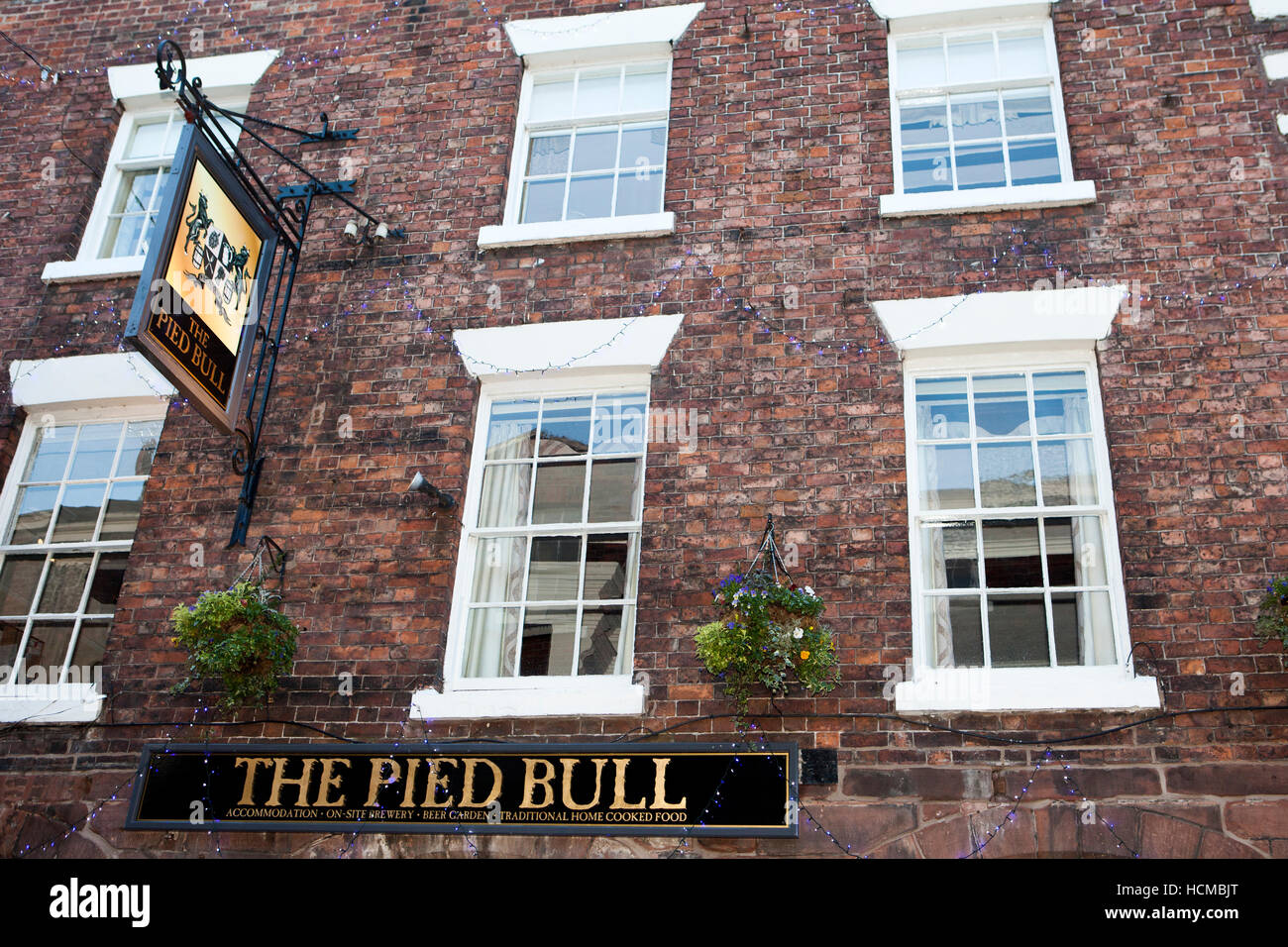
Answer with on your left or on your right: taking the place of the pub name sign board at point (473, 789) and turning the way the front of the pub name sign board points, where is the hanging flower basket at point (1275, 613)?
on your left

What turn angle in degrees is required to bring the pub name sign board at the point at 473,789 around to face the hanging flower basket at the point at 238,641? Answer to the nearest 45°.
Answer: approximately 90° to its right

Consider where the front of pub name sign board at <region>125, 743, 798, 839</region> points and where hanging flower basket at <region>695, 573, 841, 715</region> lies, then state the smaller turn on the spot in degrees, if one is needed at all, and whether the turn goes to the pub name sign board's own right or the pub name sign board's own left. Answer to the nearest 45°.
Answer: approximately 45° to the pub name sign board's own left

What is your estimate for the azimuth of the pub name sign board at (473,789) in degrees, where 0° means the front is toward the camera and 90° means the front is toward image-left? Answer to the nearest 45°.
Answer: approximately 0°
